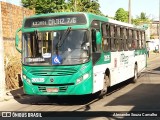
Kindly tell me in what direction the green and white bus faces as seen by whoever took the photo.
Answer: facing the viewer and to the left of the viewer
